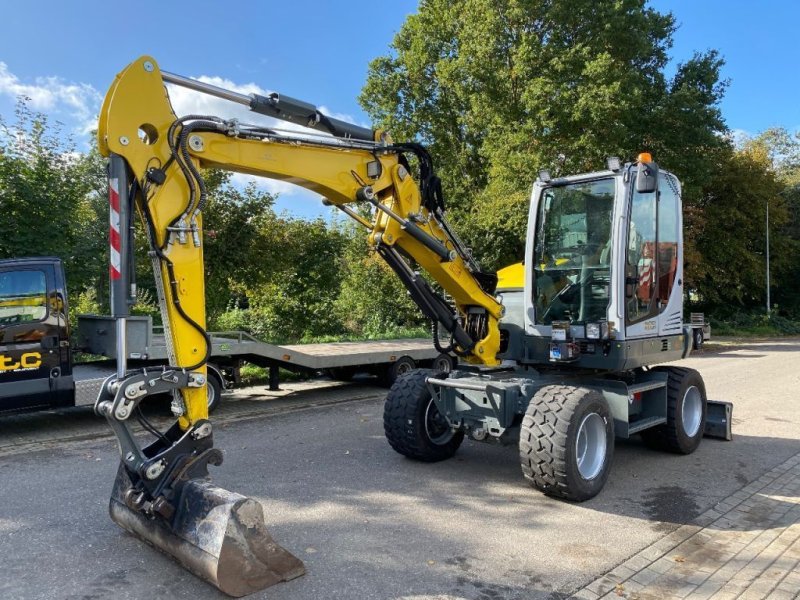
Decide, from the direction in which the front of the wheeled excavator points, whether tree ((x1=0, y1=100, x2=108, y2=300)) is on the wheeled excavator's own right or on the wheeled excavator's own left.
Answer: on the wheeled excavator's own right

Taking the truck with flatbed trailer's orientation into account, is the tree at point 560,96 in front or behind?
behind

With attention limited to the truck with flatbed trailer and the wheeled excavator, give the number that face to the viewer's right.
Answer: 0

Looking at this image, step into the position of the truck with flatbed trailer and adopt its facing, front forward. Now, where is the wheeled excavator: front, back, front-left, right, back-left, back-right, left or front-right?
left

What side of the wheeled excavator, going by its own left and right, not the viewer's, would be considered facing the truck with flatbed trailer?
right

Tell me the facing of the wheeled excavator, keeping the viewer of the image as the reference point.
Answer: facing the viewer and to the left of the viewer

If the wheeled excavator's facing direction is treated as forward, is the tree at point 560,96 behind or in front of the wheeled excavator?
behind

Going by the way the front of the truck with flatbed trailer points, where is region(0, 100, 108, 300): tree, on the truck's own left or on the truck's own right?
on the truck's own right
